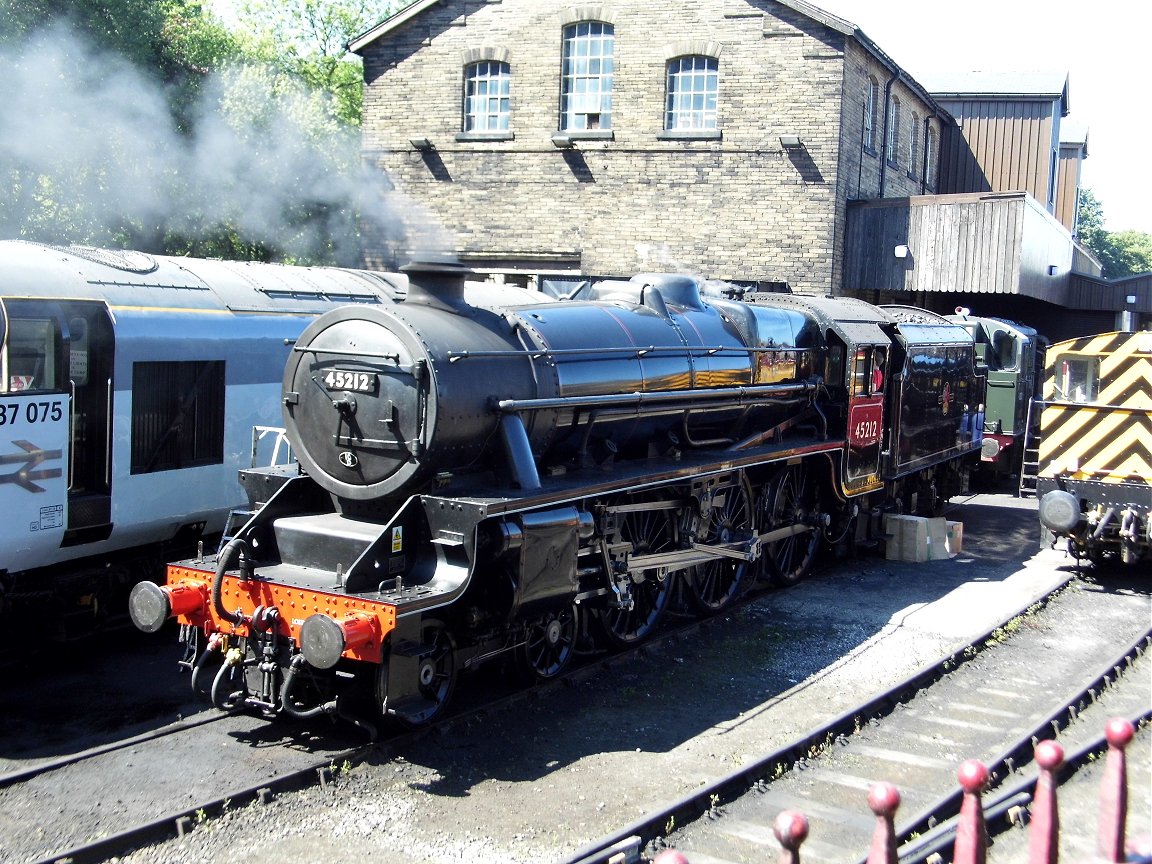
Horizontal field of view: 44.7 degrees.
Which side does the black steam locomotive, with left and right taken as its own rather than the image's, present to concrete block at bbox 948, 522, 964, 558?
back

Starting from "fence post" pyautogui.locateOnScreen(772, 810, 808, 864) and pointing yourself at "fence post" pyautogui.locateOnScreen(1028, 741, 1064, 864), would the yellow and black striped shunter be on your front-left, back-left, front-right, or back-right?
front-left

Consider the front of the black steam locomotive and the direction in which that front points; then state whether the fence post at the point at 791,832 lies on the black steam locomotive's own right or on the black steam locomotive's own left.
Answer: on the black steam locomotive's own left

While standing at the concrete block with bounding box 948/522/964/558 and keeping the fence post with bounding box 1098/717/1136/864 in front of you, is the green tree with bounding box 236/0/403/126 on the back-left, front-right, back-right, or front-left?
back-right

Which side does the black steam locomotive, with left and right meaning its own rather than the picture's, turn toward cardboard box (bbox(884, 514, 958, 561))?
back

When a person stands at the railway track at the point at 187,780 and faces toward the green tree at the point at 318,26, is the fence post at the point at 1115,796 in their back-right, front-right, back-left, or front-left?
back-right

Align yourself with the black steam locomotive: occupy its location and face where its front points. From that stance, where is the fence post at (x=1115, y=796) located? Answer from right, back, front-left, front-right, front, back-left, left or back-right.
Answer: left

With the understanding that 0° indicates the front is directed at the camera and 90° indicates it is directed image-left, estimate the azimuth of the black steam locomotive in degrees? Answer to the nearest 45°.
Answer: approximately 45°

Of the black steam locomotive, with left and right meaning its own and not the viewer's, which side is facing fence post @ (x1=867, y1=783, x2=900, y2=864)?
left

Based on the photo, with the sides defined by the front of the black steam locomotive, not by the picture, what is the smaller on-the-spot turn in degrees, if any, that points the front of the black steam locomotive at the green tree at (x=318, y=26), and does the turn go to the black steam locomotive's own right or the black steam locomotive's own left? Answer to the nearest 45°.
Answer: approximately 135° to the black steam locomotive's own right

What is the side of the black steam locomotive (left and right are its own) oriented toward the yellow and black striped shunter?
back

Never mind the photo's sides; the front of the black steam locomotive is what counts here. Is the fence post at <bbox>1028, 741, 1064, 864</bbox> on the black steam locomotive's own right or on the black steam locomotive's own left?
on the black steam locomotive's own left
